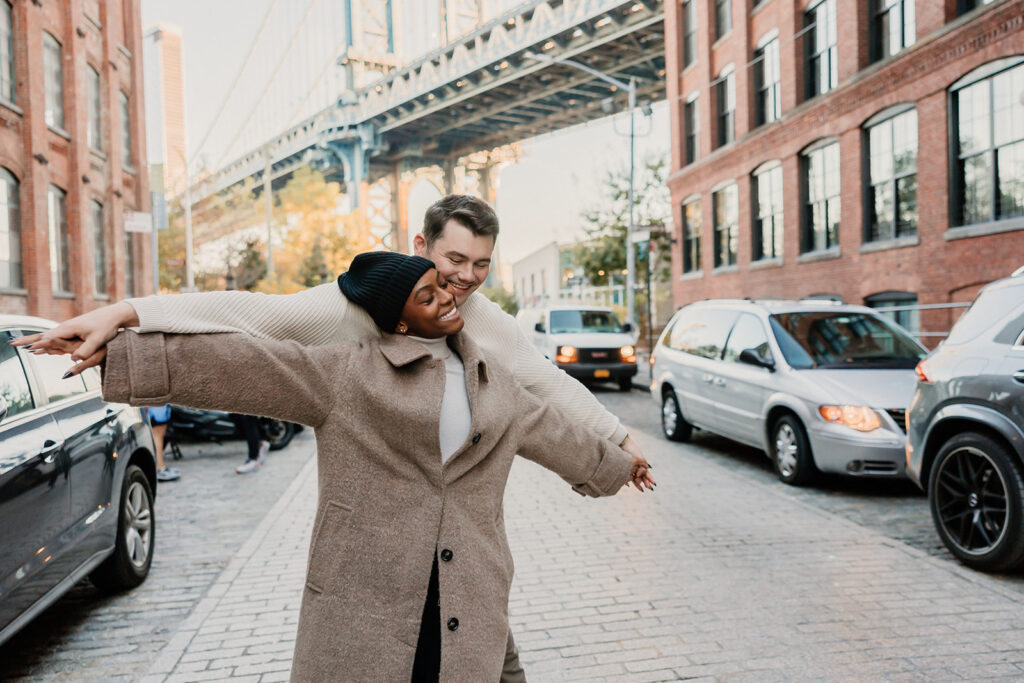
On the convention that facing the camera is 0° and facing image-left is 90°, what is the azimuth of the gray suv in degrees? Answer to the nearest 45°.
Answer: approximately 315°

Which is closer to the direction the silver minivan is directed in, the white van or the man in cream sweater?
the man in cream sweater

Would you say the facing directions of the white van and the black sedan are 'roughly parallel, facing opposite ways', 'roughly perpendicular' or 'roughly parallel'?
roughly parallel

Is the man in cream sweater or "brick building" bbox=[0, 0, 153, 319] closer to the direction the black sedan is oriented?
the man in cream sweater

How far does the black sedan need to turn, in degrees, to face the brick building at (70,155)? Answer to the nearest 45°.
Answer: approximately 135° to its right

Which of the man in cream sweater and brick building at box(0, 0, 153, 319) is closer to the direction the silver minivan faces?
the man in cream sweater

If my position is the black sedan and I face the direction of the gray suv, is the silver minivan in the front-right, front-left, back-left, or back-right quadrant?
front-left

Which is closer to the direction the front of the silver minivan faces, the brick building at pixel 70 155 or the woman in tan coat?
the woman in tan coat

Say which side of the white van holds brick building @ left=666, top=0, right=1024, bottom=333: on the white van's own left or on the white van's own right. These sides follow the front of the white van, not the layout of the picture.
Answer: on the white van's own left

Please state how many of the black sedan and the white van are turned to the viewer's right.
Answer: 0

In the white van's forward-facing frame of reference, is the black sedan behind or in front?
in front

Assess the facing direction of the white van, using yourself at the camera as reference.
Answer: facing the viewer

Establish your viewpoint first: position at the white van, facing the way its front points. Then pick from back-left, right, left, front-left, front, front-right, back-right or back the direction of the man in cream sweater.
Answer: front

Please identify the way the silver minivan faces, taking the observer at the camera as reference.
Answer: facing the viewer and to the right of the viewer
